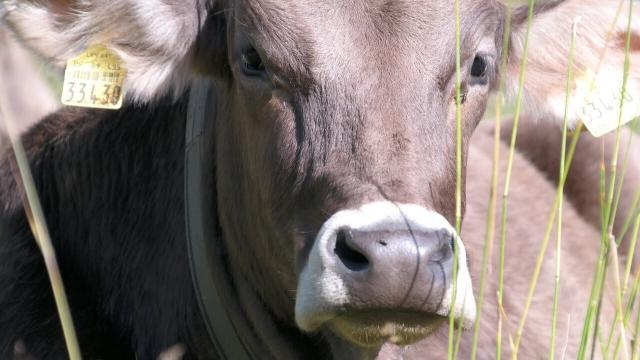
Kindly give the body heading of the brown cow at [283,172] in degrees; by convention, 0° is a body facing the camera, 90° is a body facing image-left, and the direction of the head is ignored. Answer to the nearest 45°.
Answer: approximately 0°
